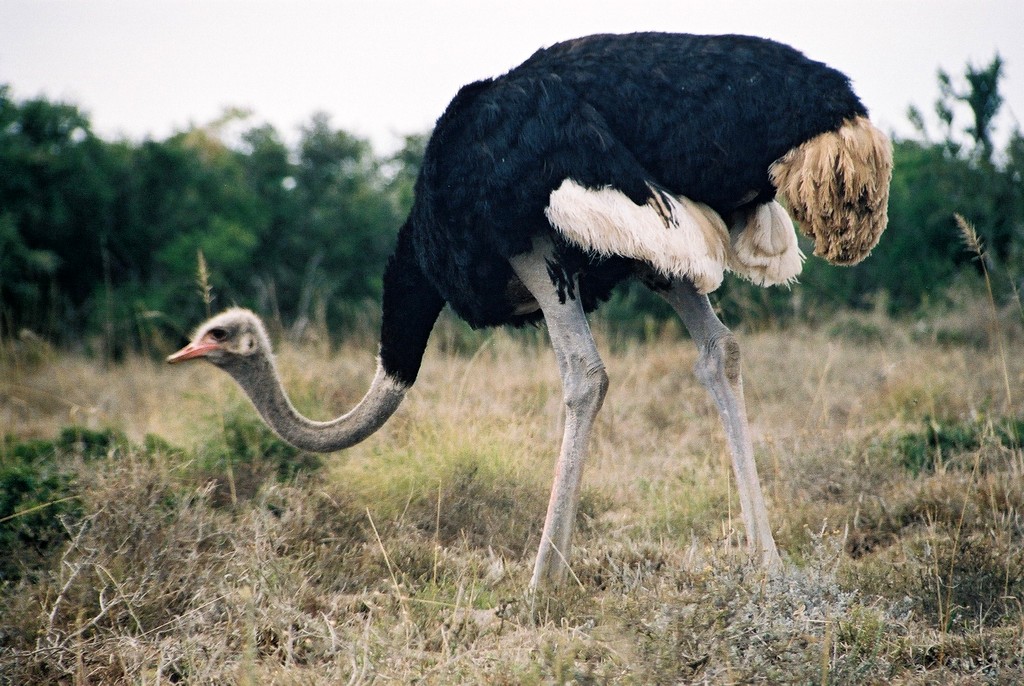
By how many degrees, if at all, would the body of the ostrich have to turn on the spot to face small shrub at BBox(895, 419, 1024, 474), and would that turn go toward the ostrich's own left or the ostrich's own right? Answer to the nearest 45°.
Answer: approximately 135° to the ostrich's own right

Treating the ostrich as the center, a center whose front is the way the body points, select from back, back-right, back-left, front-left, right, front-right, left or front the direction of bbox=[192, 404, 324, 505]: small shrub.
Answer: front-right

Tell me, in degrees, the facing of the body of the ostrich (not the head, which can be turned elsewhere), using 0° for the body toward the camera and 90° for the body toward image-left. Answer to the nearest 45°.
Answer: approximately 90°

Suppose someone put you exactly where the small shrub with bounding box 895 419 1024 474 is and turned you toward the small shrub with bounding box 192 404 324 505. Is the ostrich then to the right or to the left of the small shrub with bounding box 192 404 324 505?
left

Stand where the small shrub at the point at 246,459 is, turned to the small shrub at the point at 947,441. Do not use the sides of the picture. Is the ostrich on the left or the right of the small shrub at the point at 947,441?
right
